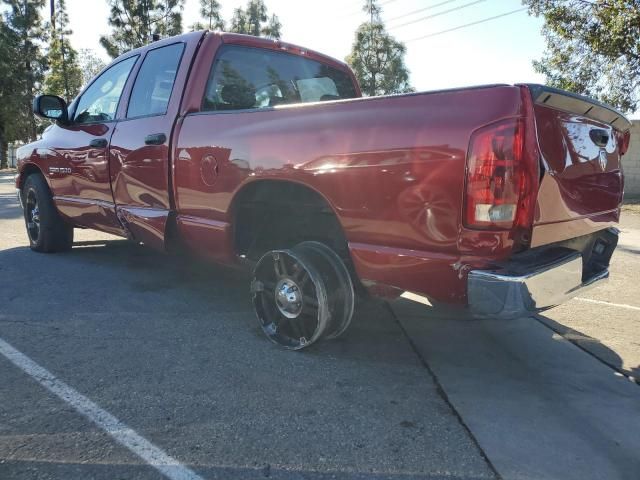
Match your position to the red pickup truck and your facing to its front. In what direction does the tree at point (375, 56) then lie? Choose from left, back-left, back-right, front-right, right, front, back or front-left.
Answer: front-right

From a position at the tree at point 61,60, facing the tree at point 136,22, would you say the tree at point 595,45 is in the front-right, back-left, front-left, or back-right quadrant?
front-right

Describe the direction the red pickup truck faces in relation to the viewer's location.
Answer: facing away from the viewer and to the left of the viewer

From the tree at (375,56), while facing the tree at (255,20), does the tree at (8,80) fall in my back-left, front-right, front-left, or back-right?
front-left

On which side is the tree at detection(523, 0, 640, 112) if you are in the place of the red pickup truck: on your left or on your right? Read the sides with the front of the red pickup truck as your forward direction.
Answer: on your right

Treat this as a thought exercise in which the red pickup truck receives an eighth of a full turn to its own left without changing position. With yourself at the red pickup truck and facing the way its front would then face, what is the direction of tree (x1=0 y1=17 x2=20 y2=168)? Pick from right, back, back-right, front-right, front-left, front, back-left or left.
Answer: front-right

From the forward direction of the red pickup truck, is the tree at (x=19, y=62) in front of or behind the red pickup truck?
in front

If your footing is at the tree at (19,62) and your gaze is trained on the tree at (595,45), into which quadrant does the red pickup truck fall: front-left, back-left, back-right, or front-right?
front-right

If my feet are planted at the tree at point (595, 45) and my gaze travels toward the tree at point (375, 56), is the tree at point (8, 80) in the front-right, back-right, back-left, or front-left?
front-left

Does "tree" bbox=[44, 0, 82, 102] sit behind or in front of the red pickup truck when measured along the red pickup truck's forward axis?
in front

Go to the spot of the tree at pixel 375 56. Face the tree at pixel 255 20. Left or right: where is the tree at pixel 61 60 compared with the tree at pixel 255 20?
left
